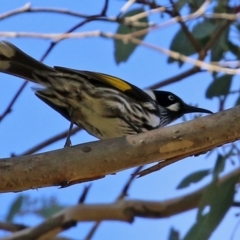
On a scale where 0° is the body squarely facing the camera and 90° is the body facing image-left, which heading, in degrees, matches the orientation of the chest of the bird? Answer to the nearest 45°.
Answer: approximately 270°
